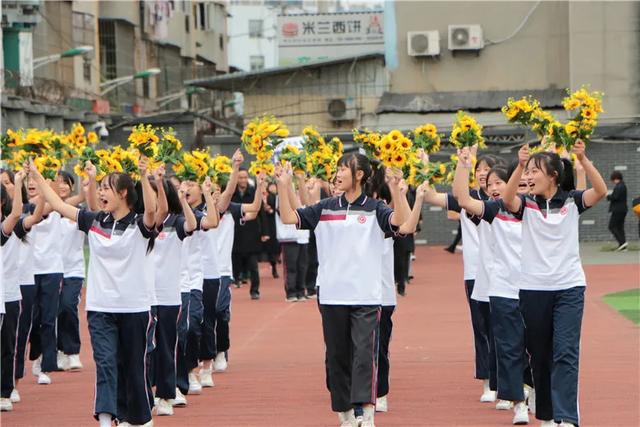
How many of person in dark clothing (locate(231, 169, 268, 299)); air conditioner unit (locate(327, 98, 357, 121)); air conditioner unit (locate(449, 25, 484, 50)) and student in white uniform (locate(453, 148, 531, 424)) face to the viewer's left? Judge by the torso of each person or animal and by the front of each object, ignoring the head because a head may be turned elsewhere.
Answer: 0

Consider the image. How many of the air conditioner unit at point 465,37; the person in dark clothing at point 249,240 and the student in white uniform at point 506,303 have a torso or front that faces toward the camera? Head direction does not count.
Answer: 3

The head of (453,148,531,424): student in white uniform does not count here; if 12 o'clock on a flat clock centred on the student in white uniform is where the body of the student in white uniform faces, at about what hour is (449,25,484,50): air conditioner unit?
The air conditioner unit is roughly at 6 o'clock from the student in white uniform.

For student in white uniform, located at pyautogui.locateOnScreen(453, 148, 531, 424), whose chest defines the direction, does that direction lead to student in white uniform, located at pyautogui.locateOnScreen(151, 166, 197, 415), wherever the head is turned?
no

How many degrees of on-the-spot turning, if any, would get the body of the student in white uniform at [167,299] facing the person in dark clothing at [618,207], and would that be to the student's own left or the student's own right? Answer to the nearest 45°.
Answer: approximately 180°

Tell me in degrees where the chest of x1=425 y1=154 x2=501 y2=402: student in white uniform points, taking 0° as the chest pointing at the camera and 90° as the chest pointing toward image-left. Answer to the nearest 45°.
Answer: approximately 0°

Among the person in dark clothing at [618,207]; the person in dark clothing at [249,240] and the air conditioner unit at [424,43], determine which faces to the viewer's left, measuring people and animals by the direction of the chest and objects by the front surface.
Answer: the person in dark clothing at [618,207]

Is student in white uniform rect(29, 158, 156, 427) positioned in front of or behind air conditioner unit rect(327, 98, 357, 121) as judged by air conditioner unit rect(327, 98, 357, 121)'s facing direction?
in front

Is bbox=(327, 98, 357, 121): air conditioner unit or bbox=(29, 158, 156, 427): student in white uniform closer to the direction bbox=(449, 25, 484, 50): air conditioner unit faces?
the student in white uniform

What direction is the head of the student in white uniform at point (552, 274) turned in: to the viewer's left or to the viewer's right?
to the viewer's left

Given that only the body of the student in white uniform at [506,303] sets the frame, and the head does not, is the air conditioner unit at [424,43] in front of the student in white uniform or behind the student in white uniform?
behind

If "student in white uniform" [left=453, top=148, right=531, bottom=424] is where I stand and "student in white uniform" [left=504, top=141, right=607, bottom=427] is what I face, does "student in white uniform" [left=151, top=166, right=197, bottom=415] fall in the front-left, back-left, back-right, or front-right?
back-right

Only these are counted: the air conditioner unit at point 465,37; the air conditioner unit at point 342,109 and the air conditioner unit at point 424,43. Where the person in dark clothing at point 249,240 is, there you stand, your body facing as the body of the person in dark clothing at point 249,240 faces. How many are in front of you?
0

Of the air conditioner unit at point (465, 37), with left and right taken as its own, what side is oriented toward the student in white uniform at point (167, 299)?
front

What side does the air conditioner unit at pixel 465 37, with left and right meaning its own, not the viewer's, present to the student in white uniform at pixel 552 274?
front

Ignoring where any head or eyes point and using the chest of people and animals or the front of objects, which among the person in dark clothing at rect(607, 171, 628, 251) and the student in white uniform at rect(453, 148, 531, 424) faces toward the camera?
the student in white uniform

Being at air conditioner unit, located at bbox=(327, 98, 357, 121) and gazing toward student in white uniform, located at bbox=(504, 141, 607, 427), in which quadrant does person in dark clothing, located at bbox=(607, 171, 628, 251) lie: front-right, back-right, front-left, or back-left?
front-left

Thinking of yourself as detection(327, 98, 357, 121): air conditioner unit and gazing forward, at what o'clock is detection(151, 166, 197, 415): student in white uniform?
The student in white uniform is roughly at 12 o'clock from the air conditioner unit.

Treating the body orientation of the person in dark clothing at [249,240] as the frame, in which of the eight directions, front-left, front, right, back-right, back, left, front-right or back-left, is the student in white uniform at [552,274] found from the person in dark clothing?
front
